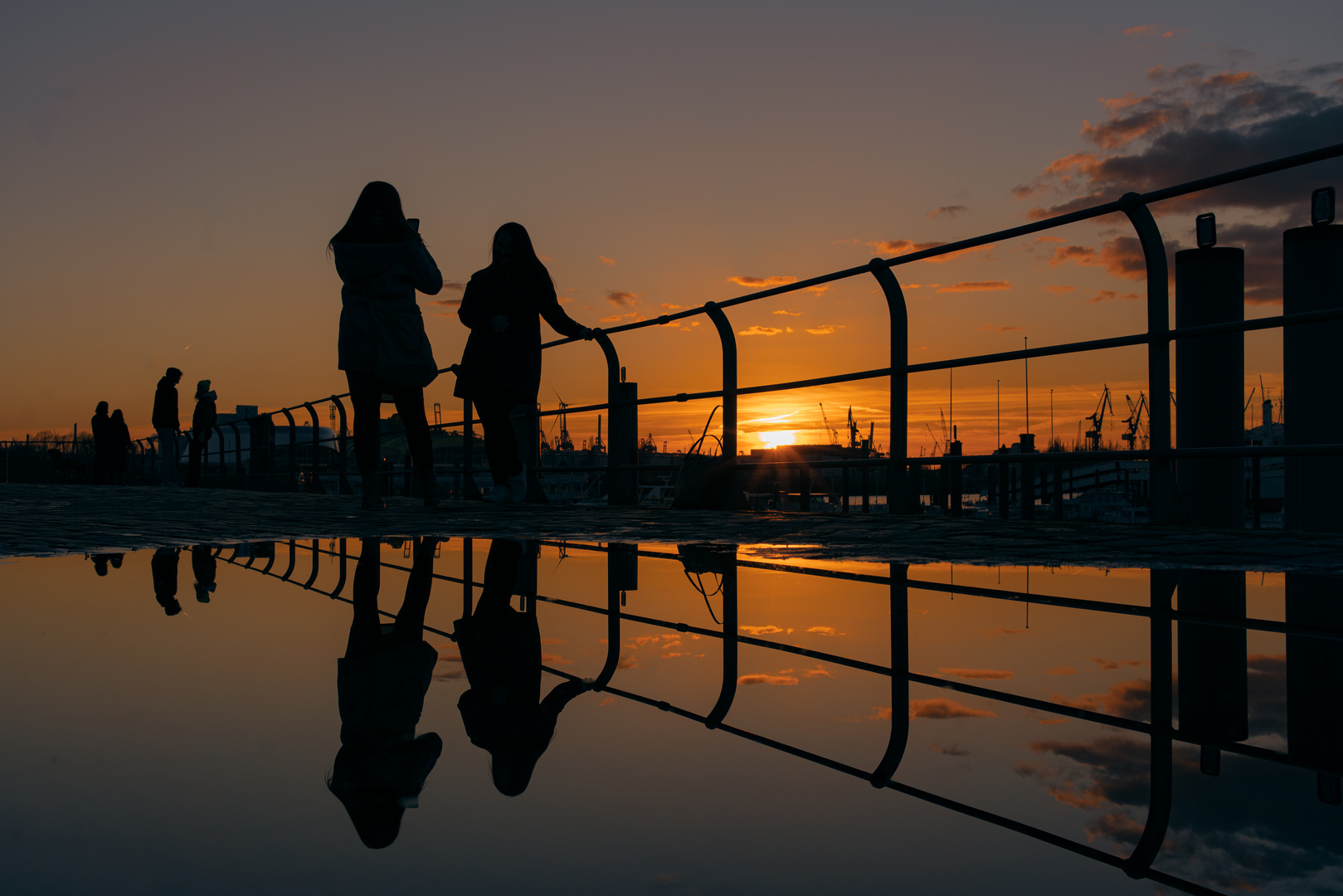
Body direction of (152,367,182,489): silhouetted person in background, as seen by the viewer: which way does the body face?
to the viewer's right

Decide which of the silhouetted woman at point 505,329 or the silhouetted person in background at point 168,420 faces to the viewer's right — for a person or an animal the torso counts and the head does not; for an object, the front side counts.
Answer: the silhouetted person in background

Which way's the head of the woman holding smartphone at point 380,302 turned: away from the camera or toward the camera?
away from the camera

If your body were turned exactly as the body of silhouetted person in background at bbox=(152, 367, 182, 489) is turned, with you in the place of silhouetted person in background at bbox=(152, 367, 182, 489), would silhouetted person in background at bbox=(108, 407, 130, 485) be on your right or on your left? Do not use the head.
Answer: on your left

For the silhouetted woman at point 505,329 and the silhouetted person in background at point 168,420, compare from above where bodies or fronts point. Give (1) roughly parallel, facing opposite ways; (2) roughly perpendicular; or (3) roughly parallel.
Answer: roughly perpendicular

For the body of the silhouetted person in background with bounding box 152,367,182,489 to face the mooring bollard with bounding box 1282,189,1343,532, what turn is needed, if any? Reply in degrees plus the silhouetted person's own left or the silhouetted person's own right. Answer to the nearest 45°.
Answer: approximately 45° to the silhouetted person's own right

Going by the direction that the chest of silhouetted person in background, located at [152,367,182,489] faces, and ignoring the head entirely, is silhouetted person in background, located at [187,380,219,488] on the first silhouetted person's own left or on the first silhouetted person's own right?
on the first silhouetted person's own left
